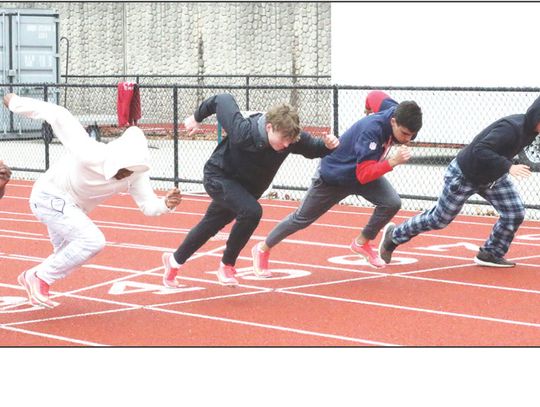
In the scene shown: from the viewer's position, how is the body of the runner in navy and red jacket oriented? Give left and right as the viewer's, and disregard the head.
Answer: facing to the right of the viewer

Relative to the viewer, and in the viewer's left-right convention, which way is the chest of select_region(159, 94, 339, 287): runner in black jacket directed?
facing the viewer and to the right of the viewer

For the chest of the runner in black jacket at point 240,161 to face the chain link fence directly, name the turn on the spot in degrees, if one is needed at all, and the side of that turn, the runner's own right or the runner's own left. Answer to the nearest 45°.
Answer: approximately 135° to the runner's own left

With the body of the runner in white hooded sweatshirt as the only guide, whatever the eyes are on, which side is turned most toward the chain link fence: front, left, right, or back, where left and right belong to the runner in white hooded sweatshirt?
left

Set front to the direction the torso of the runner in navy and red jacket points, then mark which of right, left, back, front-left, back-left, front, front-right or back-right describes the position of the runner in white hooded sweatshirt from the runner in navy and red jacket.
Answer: back-right

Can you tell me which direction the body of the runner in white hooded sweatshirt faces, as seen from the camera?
to the viewer's right

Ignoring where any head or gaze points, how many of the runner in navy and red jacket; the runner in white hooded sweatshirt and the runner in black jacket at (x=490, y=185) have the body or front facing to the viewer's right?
3

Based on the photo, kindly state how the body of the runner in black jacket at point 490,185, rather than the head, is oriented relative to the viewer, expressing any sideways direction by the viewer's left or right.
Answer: facing to the right of the viewer

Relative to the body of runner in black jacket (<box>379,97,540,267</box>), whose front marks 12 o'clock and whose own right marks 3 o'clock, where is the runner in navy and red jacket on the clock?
The runner in navy and red jacket is roughly at 5 o'clock from the runner in black jacket.

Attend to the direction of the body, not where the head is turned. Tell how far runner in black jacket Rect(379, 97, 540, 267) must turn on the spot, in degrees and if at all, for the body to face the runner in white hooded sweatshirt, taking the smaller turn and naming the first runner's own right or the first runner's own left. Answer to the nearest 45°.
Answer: approximately 135° to the first runner's own right
